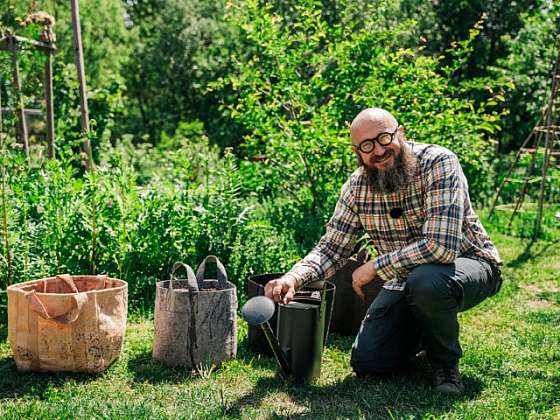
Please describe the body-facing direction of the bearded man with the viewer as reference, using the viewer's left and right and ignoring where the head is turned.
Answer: facing the viewer and to the left of the viewer

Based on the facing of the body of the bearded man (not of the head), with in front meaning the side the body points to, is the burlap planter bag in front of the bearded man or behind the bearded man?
in front

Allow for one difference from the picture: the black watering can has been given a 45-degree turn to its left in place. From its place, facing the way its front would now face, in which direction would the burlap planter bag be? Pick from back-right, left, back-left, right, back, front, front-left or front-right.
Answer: right

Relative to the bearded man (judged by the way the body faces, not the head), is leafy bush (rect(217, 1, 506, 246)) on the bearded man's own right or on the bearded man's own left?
on the bearded man's own right

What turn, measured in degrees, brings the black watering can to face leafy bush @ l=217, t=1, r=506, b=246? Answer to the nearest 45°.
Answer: approximately 135° to its right

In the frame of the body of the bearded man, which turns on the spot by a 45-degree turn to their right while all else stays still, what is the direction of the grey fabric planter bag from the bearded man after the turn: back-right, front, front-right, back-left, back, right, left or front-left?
front

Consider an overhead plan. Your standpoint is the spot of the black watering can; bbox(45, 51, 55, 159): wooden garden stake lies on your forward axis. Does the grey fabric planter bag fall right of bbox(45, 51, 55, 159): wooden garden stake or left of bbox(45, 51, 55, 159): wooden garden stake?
left

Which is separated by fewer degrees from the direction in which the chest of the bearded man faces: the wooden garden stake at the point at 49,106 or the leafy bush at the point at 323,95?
the wooden garden stake

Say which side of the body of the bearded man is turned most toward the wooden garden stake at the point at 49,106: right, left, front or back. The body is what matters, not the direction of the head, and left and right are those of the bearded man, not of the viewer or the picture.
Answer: right
